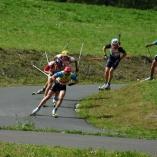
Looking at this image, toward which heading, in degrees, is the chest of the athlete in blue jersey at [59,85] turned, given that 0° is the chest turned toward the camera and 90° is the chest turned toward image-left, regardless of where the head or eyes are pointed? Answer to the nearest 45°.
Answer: approximately 0°

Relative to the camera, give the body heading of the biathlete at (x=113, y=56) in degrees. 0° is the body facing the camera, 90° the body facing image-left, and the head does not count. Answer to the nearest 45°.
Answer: approximately 45°
